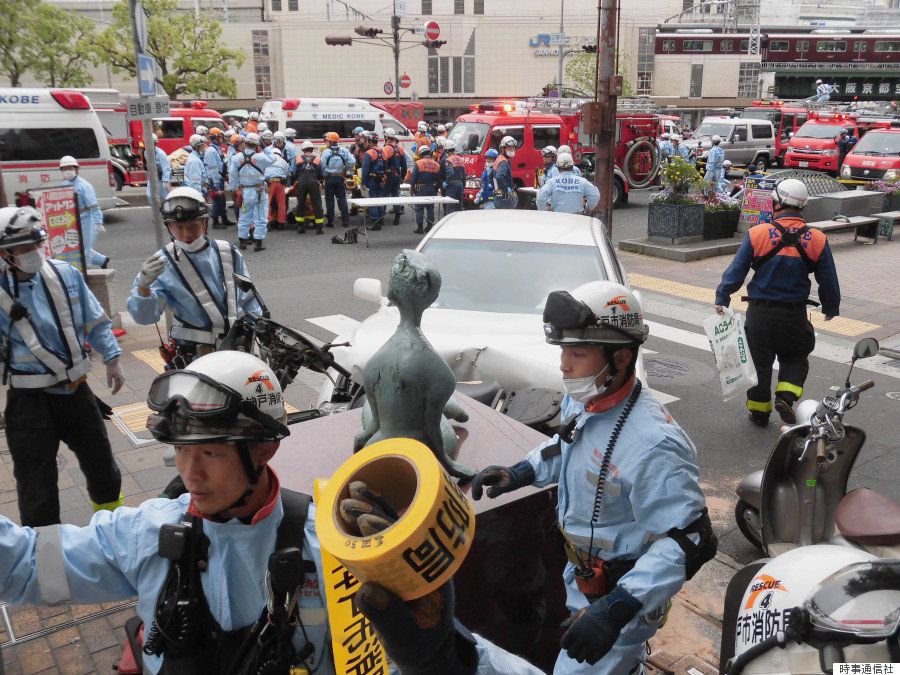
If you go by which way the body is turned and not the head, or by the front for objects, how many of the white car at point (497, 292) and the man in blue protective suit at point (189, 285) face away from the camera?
0

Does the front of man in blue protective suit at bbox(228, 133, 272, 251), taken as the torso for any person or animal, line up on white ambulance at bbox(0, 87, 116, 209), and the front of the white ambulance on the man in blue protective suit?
no

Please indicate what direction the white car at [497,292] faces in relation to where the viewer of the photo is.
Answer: facing the viewer

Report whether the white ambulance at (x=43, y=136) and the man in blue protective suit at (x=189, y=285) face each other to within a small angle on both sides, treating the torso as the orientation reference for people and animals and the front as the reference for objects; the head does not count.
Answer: no

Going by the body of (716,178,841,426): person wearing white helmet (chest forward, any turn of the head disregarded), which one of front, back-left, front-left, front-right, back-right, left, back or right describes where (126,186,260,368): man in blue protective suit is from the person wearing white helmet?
back-left

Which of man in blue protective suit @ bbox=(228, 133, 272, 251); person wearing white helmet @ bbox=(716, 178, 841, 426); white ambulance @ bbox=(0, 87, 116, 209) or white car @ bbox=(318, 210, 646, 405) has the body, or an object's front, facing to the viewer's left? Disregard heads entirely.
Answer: the white ambulance

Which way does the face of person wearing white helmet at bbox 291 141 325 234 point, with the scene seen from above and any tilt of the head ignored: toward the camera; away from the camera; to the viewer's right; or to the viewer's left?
toward the camera

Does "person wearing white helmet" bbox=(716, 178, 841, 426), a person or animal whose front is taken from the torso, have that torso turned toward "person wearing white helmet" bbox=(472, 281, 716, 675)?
no

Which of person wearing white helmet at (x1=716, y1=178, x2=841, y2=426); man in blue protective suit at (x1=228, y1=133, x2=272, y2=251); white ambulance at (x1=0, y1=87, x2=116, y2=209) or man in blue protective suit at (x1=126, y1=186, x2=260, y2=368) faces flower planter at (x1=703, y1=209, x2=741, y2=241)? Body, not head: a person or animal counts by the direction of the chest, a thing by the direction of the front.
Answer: the person wearing white helmet

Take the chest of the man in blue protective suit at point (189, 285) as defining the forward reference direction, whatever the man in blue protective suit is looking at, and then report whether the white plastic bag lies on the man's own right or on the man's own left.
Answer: on the man's own left

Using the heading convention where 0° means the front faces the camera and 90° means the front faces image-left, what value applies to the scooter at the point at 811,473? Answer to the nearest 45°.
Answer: approximately 135°

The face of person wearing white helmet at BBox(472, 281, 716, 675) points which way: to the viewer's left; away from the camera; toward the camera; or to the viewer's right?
to the viewer's left

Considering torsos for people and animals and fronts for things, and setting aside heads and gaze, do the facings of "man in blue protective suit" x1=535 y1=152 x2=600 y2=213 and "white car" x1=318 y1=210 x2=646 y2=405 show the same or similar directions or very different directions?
very different directions

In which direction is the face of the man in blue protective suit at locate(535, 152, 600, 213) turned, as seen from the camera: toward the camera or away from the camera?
away from the camera

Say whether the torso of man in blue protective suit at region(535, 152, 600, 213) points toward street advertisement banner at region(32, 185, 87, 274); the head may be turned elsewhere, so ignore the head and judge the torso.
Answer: no

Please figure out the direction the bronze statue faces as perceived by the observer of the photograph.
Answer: facing away from the viewer and to the right of the viewer

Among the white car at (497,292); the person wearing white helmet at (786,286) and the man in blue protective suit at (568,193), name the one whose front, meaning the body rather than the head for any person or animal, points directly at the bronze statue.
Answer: the white car
